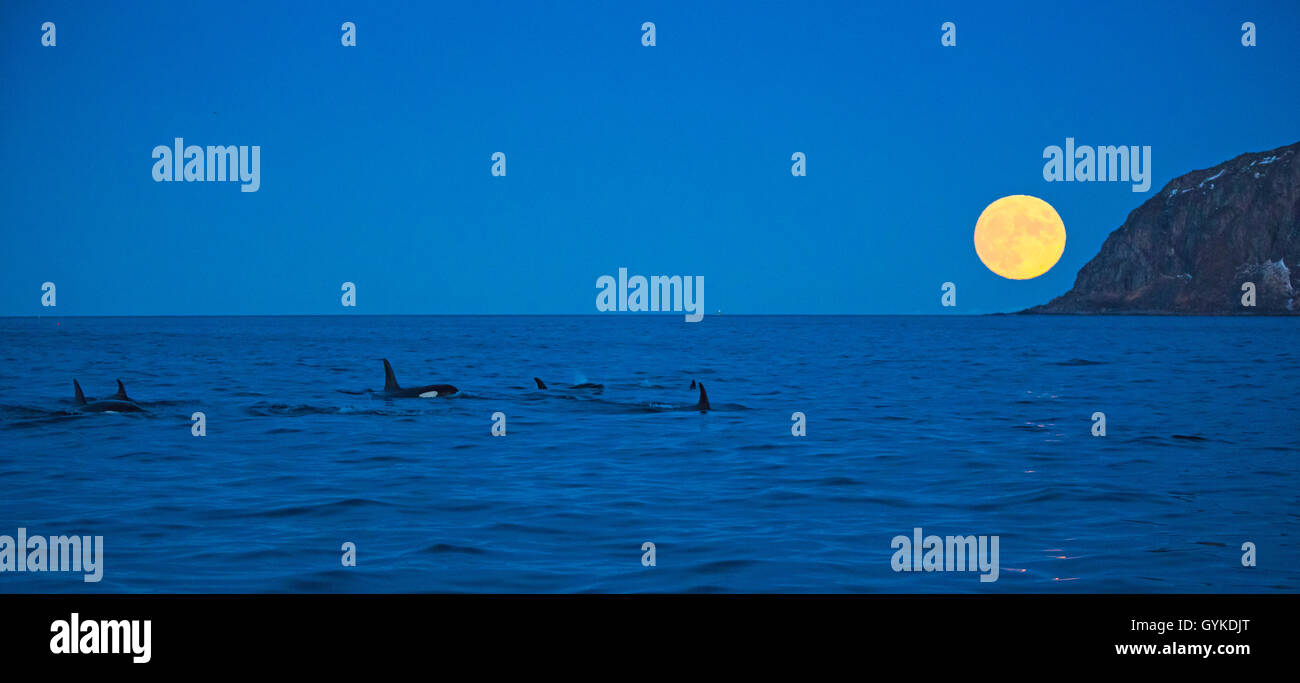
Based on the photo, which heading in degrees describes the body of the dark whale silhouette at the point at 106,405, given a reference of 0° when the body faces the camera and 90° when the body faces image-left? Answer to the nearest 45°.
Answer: approximately 270°

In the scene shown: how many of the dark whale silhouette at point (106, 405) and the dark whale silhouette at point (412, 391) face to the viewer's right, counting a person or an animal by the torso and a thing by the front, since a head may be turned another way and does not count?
2

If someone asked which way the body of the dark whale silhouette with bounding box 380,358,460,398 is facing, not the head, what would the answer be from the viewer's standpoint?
to the viewer's right

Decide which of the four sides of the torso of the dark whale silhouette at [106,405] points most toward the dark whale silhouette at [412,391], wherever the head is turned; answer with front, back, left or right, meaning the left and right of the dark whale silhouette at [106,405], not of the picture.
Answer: front

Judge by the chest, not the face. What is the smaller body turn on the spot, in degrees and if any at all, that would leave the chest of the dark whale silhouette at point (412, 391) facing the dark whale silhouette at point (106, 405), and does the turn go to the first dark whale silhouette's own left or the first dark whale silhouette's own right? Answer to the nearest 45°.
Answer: approximately 135° to the first dark whale silhouette's own right
